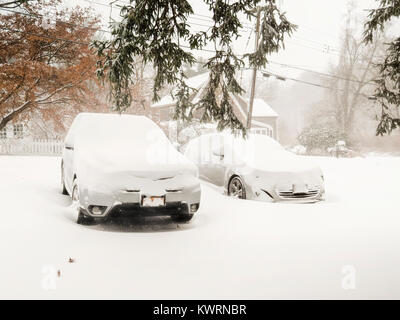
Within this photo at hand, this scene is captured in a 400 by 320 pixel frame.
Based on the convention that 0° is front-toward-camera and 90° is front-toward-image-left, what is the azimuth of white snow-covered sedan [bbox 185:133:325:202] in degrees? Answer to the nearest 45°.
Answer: approximately 315°

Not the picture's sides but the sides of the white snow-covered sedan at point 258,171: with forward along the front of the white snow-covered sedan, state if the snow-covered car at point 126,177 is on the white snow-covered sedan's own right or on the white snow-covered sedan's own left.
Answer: on the white snow-covered sedan's own right

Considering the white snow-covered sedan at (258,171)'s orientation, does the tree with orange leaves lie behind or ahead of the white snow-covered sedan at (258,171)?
behind

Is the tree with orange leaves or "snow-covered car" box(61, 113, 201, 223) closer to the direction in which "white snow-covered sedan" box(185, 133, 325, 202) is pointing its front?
the snow-covered car

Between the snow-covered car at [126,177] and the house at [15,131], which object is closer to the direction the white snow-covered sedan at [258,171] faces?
the snow-covered car

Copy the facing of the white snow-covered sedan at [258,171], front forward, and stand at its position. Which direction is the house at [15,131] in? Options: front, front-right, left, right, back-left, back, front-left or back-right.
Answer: back
